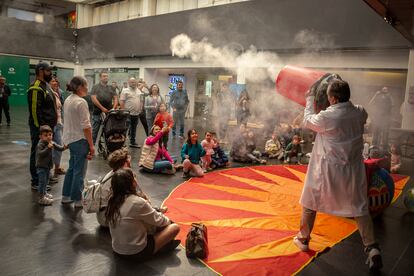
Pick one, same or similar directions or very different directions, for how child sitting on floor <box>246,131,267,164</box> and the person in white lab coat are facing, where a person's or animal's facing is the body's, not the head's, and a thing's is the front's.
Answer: very different directions

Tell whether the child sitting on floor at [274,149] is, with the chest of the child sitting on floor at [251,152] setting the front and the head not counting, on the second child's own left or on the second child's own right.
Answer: on the second child's own left

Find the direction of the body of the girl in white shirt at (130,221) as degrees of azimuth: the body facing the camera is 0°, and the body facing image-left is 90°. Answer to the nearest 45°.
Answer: approximately 225°

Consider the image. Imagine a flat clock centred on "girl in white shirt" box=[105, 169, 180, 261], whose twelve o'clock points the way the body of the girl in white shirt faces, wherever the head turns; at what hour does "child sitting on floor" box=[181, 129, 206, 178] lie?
The child sitting on floor is roughly at 11 o'clock from the girl in white shirt.

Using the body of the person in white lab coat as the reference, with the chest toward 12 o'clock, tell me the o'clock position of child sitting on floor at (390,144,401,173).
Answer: The child sitting on floor is roughly at 2 o'clock from the person in white lab coat.

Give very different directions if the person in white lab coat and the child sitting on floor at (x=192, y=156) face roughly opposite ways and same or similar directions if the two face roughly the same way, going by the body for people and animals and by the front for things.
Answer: very different directions

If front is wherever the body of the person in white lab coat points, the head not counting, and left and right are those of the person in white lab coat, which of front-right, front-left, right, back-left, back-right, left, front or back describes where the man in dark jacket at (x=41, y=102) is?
front-left

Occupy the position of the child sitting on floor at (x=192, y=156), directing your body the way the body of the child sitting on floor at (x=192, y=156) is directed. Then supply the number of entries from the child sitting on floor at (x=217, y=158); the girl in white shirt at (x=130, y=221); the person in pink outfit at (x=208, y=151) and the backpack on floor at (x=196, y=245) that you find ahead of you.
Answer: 2
